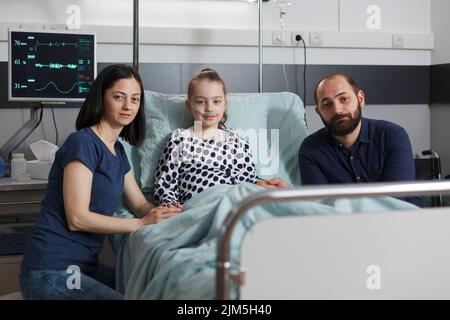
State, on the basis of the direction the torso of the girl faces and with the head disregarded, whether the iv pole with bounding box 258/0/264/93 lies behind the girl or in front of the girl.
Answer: behind

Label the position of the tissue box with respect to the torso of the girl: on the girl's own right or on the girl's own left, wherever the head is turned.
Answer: on the girl's own right

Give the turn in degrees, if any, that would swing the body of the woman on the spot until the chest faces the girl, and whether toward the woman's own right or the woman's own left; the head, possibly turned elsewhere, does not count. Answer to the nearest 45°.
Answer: approximately 90° to the woman's own left

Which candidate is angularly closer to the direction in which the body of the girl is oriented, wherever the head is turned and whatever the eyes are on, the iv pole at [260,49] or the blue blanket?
the blue blanket

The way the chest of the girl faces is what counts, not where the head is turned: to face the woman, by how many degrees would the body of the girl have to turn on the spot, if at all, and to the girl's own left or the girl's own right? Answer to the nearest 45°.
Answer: approximately 45° to the girl's own right

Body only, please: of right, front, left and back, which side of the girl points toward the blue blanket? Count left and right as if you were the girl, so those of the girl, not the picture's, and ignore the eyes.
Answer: front

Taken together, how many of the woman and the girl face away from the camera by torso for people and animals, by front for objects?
0

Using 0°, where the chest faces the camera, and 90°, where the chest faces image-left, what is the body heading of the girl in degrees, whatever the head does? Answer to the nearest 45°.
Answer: approximately 0°

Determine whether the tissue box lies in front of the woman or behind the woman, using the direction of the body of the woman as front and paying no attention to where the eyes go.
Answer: behind

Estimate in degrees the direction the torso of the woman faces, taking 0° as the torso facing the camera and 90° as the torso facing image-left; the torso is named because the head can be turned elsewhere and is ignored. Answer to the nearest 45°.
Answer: approximately 315°

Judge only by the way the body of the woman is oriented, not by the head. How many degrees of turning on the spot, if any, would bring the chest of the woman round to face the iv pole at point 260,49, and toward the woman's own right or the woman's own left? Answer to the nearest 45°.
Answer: approximately 90° to the woman's own left
